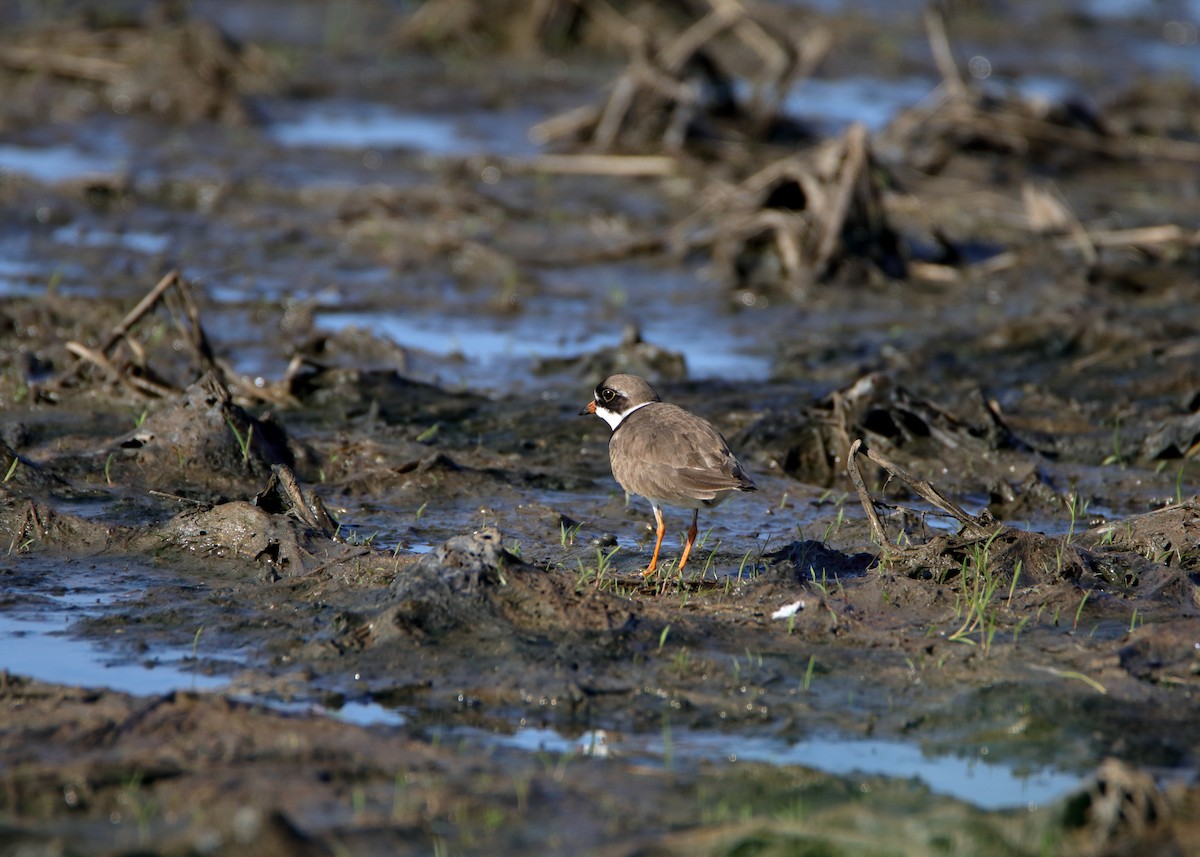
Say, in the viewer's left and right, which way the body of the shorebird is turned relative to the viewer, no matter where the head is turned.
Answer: facing away from the viewer and to the left of the viewer

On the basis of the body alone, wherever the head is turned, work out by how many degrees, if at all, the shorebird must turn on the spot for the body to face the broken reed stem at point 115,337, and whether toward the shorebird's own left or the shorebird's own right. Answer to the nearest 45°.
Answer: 0° — it already faces it

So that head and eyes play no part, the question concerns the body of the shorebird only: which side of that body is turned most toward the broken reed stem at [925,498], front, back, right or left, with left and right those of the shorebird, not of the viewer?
back

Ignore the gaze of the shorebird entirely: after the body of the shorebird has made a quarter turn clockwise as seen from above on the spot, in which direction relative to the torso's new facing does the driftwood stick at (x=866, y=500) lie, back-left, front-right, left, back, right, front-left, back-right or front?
right

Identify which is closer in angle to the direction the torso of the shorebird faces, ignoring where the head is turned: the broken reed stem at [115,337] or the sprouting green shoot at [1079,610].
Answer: the broken reed stem

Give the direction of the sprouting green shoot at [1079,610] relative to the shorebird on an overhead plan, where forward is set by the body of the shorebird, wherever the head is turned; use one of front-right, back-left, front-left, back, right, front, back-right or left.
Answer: back
